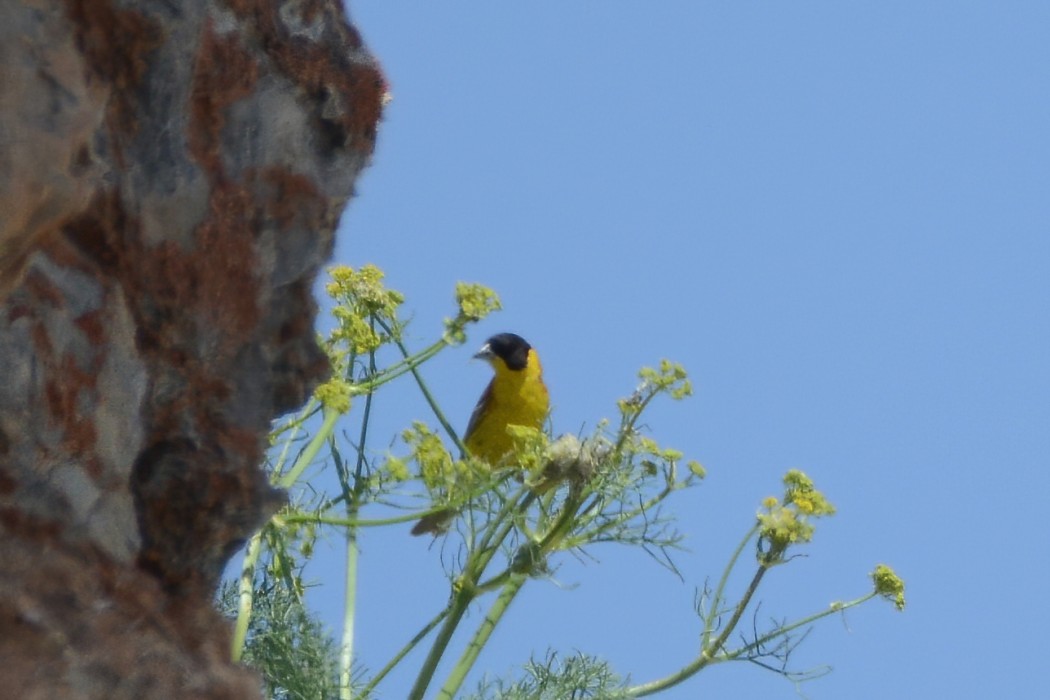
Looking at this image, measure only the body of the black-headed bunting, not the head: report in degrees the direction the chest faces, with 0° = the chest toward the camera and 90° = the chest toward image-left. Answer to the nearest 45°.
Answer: approximately 315°
